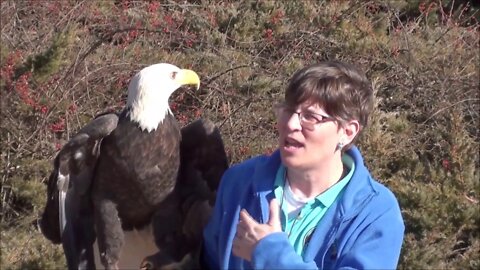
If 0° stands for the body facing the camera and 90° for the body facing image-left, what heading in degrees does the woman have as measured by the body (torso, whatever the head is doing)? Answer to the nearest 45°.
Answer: approximately 45°

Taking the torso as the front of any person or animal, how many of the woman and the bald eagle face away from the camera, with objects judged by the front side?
0

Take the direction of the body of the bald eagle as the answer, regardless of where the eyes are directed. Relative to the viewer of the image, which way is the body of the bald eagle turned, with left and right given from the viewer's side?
facing the viewer and to the right of the viewer

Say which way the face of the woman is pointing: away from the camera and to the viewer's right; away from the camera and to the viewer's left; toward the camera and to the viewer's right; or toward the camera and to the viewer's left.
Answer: toward the camera and to the viewer's left

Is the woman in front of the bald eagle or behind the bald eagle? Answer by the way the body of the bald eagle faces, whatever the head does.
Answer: in front

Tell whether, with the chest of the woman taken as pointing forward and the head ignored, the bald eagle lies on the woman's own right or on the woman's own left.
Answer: on the woman's own right
